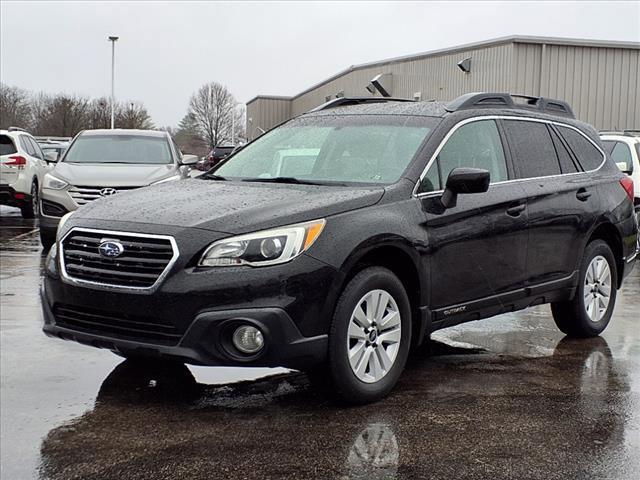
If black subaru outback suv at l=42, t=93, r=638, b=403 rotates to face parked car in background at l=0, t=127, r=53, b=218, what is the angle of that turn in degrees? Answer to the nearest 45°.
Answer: approximately 90° to its right

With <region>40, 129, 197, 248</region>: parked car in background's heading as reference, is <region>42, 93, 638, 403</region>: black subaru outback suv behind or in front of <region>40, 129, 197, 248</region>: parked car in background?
in front

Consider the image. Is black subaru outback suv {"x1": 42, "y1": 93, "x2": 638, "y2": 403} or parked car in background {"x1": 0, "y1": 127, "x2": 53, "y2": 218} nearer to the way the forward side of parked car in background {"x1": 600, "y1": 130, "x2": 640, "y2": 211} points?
the black subaru outback suv

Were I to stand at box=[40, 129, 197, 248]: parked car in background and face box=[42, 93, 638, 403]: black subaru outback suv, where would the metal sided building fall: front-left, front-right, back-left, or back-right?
back-left

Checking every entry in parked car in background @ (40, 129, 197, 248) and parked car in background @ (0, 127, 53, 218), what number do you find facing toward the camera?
1

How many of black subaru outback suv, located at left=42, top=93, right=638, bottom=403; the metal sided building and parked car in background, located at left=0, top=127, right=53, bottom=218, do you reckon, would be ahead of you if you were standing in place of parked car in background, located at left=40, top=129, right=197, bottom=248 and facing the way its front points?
1

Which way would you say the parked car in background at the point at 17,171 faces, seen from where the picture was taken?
facing away from the viewer and to the right of the viewer

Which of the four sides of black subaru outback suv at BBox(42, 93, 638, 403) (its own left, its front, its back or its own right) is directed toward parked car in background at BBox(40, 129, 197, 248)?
right

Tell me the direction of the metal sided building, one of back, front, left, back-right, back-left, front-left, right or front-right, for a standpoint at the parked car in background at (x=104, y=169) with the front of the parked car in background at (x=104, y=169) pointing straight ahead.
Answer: back-left

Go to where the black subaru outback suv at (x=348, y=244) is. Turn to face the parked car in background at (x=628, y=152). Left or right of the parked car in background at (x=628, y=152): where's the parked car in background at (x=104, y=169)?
left

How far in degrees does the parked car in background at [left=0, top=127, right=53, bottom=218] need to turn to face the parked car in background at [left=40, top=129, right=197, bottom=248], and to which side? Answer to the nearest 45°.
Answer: approximately 135° to its right

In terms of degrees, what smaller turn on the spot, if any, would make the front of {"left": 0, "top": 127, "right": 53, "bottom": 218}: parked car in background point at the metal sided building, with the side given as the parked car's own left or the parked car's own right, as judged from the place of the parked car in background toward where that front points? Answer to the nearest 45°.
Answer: approximately 45° to the parked car's own right

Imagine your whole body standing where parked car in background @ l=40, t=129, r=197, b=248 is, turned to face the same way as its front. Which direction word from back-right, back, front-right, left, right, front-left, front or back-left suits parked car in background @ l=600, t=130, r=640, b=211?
left
